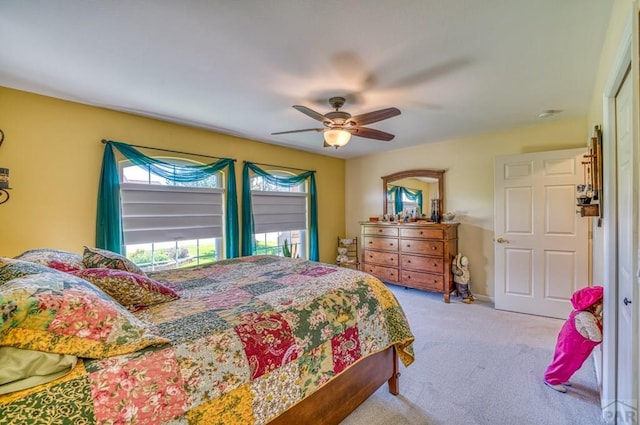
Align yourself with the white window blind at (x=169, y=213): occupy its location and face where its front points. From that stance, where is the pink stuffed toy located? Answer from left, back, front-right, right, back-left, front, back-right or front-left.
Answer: front

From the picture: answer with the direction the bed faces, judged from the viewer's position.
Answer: facing away from the viewer and to the right of the viewer

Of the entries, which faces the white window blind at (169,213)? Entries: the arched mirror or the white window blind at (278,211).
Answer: the arched mirror

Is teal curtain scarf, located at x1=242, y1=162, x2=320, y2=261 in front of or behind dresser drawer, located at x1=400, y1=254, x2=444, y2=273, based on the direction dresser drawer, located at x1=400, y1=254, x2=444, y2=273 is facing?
in front

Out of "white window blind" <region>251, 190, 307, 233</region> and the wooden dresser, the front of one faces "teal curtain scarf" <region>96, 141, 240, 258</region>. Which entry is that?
the wooden dresser

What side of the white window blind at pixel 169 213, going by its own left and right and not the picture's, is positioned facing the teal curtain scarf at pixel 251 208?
left

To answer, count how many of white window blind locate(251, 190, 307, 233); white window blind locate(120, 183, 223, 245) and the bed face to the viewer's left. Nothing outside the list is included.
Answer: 0

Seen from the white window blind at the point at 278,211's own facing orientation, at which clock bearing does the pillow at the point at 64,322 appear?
The pillow is roughly at 2 o'clock from the white window blind.

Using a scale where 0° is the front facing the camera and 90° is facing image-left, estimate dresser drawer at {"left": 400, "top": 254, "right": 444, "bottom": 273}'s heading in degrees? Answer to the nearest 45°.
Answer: approximately 45°

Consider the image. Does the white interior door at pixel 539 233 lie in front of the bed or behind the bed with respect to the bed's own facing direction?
in front

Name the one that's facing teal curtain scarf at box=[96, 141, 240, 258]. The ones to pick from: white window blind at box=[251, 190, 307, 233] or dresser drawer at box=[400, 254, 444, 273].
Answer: the dresser drawer

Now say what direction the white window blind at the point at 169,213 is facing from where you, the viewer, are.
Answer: facing the viewer and to the right of the viewer

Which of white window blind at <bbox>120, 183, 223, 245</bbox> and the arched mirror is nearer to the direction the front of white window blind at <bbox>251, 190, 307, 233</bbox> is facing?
the arched mirror
